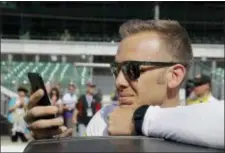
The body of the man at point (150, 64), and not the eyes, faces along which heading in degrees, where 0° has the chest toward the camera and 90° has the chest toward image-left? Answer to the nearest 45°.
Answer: approximately 45°

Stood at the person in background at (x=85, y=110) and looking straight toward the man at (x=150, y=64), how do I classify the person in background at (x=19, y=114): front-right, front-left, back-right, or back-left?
back-right

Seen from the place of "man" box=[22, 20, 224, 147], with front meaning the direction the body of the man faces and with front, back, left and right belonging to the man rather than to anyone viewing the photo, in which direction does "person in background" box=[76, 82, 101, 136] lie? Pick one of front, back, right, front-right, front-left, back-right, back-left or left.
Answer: back-right

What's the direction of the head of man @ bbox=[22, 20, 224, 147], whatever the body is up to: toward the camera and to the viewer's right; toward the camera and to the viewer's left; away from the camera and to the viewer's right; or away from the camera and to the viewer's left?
toward the camera and to the viewer's left

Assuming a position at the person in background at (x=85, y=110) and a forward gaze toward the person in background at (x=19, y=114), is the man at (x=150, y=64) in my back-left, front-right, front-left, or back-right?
back-left

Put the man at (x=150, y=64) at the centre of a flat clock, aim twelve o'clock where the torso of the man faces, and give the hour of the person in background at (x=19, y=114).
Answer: The person in background is roughly at 4 o'clock from the man.
